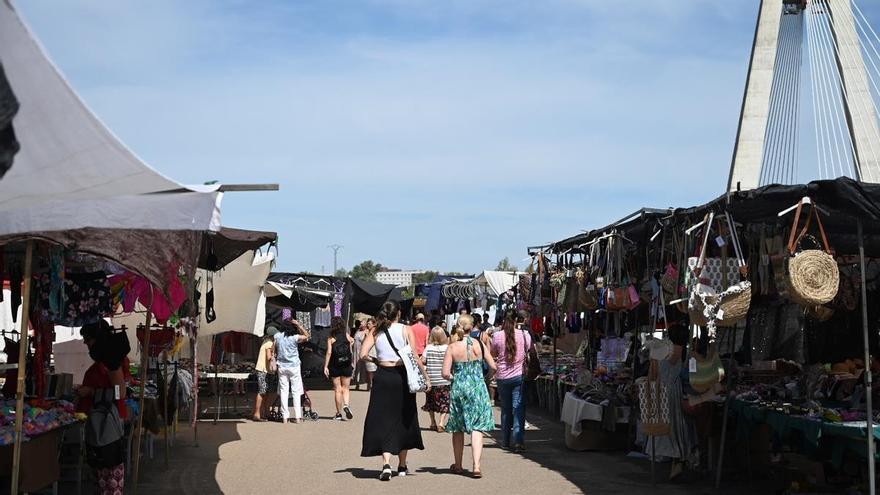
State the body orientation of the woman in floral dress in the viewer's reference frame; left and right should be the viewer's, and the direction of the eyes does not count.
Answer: facing away from the viewer

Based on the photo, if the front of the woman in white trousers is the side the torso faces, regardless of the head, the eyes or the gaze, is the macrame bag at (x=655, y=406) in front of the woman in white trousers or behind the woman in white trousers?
behind

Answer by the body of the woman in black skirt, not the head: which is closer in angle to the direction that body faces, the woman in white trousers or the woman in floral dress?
the woman in white trousers

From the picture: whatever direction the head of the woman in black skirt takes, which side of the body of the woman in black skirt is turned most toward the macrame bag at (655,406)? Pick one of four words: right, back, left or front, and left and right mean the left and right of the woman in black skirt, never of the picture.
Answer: right

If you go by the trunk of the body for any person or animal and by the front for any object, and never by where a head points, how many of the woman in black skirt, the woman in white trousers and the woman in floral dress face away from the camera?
3

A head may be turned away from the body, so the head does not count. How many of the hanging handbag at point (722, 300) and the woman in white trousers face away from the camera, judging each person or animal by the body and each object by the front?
1

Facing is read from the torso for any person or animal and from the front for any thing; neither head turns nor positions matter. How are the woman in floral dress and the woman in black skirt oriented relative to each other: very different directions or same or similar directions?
same or similar directions

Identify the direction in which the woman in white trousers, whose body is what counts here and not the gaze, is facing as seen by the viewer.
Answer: away from the camera

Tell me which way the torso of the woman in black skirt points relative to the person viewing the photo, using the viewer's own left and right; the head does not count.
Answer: facing away from the viewer

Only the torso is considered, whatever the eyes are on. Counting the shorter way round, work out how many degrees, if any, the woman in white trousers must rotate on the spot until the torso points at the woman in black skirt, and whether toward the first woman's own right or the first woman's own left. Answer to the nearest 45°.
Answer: approximately 180°

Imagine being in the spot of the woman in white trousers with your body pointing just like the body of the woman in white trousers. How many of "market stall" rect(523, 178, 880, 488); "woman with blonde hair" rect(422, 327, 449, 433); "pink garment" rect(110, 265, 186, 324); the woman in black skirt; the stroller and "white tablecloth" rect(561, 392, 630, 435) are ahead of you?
1

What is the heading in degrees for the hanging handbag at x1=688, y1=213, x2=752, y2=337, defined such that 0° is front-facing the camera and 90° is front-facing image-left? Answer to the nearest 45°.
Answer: approximately 45°
